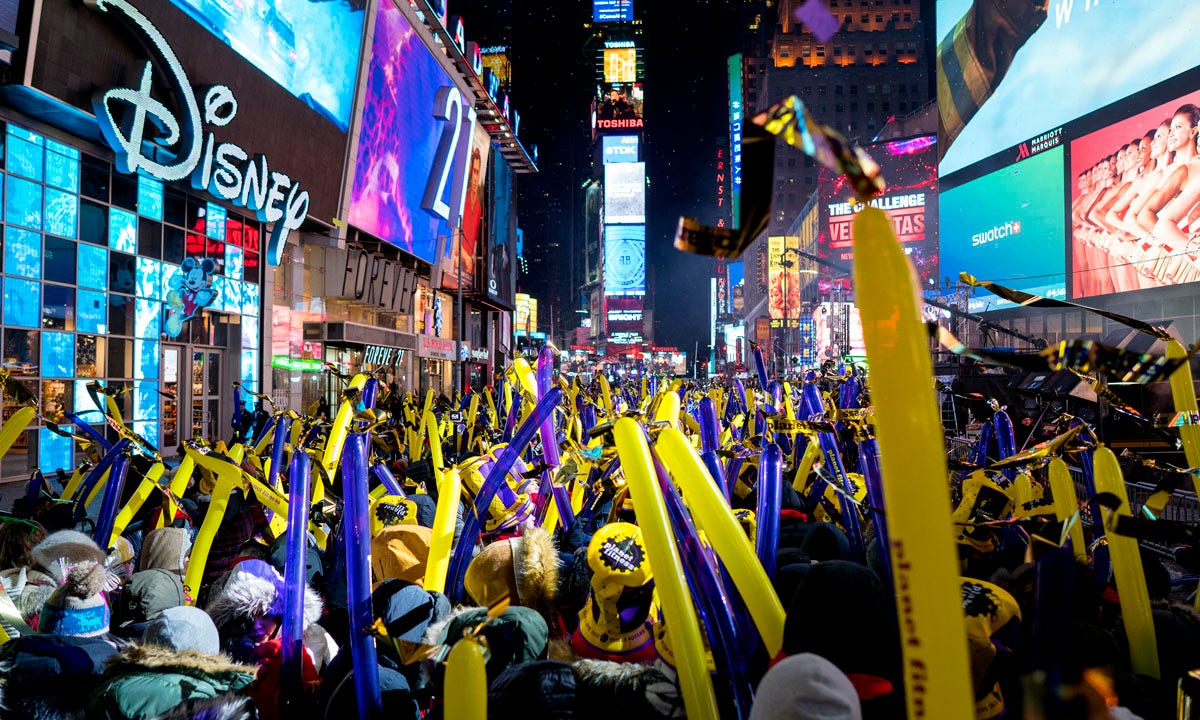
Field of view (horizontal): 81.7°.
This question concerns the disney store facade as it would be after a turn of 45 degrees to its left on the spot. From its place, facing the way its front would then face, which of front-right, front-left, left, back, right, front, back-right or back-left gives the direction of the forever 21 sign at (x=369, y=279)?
front-left

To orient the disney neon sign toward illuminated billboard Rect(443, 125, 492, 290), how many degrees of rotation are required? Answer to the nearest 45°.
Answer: approximately 90° to its left

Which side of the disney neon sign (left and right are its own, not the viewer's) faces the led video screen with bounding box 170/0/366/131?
left

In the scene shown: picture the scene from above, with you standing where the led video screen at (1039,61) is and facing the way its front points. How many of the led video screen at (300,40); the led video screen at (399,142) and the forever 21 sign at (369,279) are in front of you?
3

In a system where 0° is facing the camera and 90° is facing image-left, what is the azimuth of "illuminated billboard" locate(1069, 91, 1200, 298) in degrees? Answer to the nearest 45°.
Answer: approximately 45°

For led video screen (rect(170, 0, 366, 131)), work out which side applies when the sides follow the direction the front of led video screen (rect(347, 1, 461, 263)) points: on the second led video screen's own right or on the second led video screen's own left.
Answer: on the second led video screen's own right

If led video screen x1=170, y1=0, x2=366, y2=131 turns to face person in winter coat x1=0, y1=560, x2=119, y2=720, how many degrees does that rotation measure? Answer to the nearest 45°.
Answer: approximately 45° to its right

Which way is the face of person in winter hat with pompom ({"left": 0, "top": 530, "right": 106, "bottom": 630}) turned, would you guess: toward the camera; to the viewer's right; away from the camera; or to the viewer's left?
away from the camera

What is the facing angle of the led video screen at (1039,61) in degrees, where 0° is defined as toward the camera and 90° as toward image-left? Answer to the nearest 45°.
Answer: approximately 45°

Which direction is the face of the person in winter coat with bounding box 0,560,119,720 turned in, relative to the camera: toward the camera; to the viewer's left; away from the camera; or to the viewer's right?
away from the camera

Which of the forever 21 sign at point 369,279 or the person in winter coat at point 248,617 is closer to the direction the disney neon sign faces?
the person in winter coat

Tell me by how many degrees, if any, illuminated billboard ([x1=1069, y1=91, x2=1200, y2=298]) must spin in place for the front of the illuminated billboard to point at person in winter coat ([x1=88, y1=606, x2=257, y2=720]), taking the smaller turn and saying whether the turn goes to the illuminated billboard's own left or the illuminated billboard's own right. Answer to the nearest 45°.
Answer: approximately 45° to the illuminated billboard's own left
